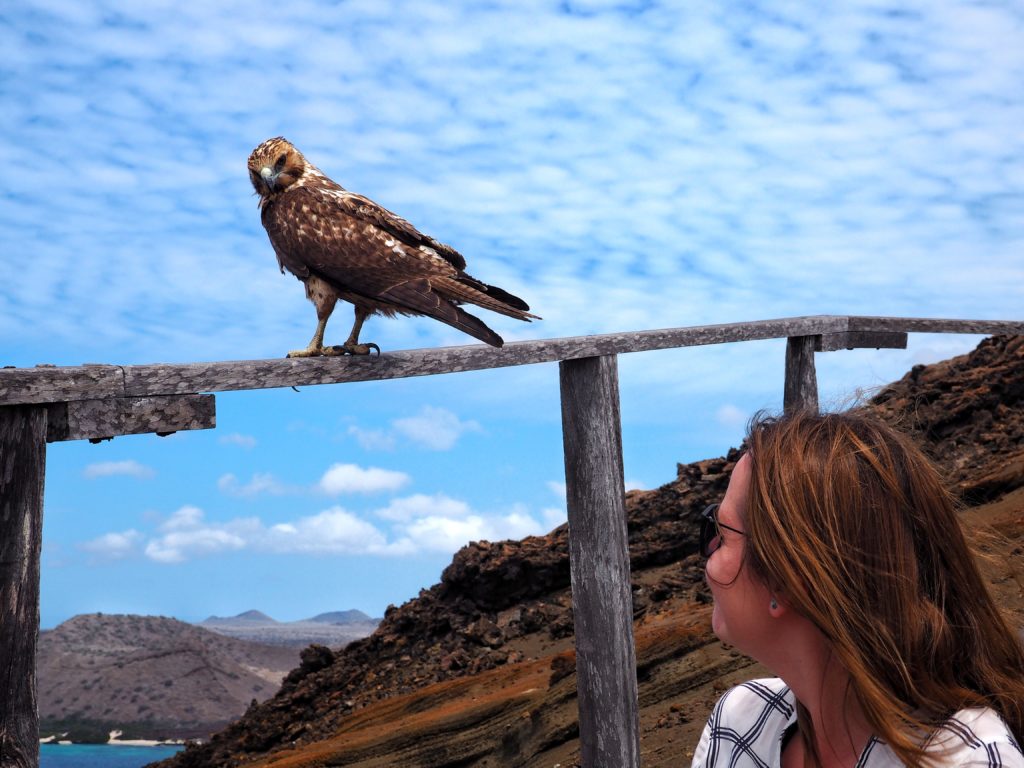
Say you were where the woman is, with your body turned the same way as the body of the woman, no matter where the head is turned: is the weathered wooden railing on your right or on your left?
on your right

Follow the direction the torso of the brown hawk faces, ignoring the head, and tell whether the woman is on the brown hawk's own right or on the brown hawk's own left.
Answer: on the brown hawk's own left

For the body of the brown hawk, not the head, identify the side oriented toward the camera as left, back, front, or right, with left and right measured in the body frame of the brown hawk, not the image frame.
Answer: left

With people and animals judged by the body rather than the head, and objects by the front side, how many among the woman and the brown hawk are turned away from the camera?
0

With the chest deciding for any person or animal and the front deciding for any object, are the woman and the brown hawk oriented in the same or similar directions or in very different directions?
same or similar directions

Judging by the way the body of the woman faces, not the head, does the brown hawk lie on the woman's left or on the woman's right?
on the woman's right
